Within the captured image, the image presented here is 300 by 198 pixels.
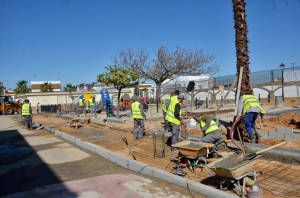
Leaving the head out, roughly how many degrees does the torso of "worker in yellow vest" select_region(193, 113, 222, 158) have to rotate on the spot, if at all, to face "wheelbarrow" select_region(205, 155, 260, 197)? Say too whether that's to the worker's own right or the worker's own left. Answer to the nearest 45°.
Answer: approximately 90° to the worker's own left

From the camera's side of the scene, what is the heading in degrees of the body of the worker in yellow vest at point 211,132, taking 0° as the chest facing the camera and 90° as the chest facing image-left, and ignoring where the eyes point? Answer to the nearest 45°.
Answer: approximately 90°
